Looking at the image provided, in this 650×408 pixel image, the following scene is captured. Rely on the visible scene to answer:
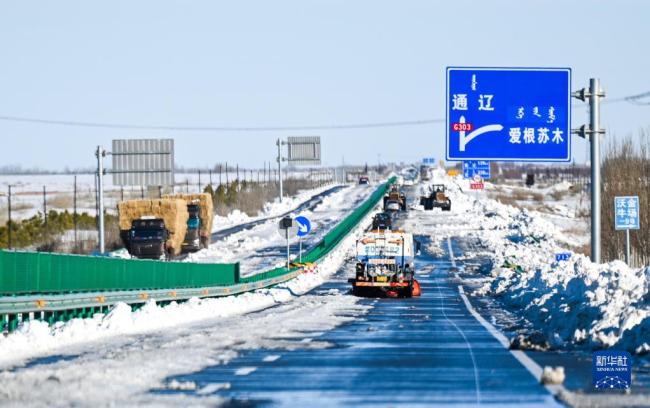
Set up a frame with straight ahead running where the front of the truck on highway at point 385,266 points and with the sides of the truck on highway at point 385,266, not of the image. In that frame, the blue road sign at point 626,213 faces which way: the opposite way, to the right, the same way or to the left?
the opposite way

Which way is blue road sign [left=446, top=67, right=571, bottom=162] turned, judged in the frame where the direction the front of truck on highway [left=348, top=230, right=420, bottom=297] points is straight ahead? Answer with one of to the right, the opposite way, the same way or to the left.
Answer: the opposite way

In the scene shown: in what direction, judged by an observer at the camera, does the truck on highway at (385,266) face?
facing away from the viewer

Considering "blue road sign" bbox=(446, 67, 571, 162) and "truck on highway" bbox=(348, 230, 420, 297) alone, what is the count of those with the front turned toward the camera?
1

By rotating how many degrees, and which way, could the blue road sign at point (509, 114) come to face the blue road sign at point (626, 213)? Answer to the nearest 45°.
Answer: approximately 90° to its left

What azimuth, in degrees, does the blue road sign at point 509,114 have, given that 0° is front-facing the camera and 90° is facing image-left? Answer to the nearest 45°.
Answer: approximately 0°
